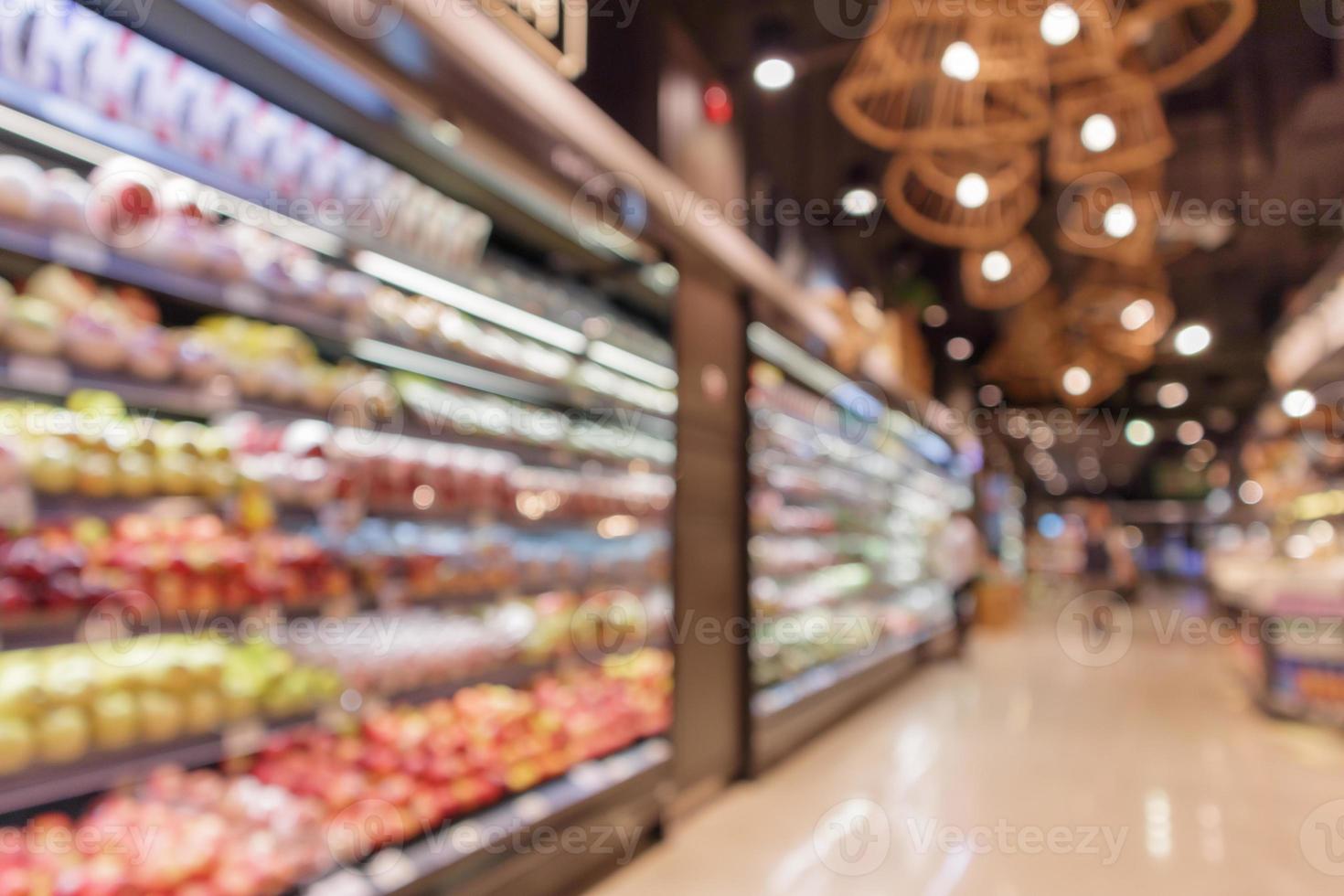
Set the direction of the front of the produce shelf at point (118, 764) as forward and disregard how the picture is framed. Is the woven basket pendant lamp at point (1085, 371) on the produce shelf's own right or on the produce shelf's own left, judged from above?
on the produce shelf's own left

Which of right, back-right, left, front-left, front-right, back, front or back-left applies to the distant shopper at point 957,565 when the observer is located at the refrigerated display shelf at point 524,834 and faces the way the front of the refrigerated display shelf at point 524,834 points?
left

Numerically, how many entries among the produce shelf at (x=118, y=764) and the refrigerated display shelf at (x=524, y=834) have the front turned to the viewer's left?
0

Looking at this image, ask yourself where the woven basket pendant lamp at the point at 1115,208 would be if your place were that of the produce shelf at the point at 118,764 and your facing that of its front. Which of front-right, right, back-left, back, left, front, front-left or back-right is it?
front-left

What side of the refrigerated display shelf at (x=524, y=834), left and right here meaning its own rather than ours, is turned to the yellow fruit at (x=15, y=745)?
right

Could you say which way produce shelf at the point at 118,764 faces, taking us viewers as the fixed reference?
facing the viewer and to the right of the viewer

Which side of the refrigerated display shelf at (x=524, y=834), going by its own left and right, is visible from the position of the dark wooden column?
left
